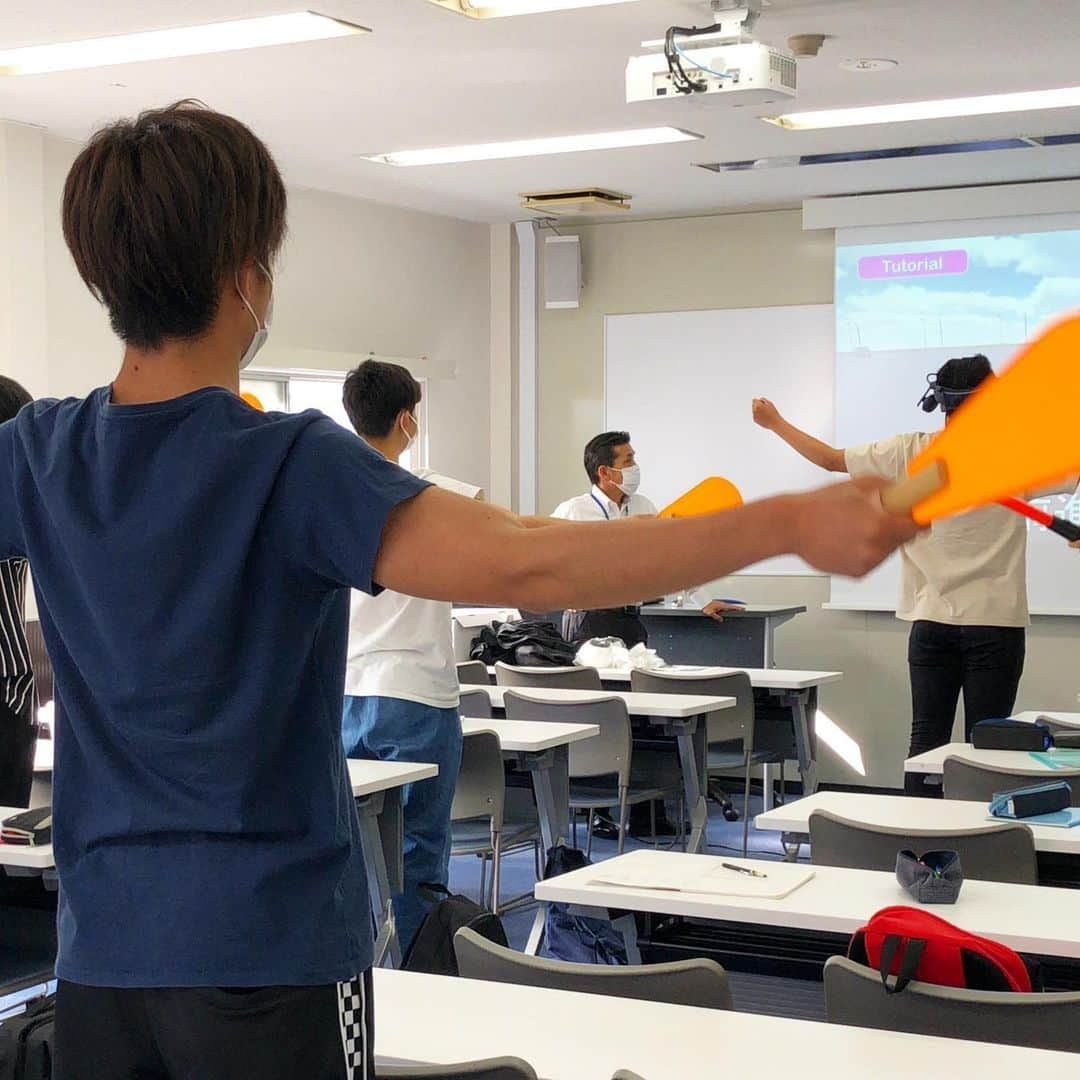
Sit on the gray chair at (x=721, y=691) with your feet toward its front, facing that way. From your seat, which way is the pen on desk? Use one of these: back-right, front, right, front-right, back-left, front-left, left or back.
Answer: back-right

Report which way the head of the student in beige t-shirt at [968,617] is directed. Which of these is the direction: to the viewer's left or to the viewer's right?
to the viewer's left

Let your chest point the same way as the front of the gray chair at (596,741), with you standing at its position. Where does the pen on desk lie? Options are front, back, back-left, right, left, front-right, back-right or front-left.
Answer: back-right

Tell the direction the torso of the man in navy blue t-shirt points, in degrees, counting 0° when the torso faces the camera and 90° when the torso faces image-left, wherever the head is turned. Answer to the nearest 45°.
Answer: approximately 225°

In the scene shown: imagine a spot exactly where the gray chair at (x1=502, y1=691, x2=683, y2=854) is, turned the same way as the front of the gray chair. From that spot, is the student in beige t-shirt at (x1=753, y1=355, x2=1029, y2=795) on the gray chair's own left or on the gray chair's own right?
on the gray chair's own right

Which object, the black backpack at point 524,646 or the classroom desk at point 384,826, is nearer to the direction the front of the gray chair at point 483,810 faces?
the black backpack

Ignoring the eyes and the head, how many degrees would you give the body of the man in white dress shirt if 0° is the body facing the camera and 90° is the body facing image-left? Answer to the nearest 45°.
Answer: approximately 315°

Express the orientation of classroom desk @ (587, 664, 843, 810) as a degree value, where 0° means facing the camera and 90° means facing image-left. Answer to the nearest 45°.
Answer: approximately 0°

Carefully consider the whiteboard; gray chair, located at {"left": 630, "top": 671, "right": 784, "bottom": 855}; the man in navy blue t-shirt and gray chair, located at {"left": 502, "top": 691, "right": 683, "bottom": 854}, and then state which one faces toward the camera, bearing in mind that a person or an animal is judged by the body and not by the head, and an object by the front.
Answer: the whiteboard

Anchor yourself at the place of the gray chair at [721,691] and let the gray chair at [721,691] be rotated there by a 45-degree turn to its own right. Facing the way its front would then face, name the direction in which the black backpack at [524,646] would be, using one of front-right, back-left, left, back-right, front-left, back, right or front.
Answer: back-left

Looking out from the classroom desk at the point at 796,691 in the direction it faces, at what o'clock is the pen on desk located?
The pen on desk is roughly at 12 o'clock from the classroom desk.
